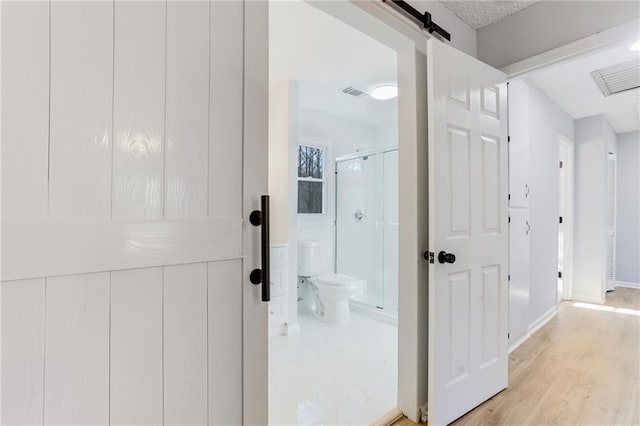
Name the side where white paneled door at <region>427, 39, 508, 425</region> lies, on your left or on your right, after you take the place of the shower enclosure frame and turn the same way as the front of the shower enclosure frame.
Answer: on your left

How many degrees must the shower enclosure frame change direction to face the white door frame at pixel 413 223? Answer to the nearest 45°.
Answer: approximately 45° to its left

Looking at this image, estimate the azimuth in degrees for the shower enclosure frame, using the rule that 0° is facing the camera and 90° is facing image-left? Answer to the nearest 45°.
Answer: approximately 45°

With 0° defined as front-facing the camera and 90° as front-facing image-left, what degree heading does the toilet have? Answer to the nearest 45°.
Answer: approximately 315°
